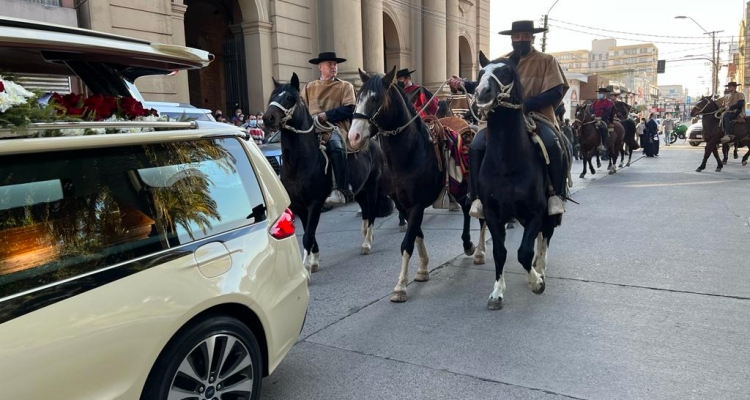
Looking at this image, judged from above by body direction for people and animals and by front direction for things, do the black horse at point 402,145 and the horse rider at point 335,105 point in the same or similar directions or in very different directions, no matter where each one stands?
same or similar directions

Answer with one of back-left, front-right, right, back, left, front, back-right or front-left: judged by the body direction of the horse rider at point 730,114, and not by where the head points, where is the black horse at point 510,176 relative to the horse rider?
front-left

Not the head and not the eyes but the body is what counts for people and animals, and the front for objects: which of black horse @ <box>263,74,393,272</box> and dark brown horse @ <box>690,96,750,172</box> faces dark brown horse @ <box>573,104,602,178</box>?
dark brown horse @ <box>690,96,750,172</box>

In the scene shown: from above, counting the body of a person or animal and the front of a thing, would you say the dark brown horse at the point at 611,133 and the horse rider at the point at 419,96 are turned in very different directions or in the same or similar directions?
same or similar directions

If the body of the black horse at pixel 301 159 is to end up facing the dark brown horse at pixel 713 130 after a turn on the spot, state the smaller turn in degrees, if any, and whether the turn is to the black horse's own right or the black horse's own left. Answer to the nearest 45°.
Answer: approximately 180°

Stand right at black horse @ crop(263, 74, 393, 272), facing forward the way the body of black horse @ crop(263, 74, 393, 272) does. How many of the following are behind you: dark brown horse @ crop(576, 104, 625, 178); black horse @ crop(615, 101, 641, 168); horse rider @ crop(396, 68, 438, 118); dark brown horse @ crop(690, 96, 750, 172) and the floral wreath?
4

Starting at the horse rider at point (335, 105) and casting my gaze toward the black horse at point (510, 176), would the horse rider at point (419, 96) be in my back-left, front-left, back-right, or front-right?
front-left

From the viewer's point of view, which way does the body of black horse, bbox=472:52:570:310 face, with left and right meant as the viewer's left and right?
facing the viewer

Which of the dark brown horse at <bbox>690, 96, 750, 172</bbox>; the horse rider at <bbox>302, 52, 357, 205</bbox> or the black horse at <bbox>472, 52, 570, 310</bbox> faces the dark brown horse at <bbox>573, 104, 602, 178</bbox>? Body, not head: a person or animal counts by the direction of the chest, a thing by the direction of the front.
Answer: the dark brown horse at <bbox>690, 96, 750, 172</bbox>

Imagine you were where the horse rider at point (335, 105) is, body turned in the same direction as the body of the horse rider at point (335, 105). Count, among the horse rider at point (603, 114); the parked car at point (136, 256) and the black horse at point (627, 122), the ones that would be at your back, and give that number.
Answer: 2

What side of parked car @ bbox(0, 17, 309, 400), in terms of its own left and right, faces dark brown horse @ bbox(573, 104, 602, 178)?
back

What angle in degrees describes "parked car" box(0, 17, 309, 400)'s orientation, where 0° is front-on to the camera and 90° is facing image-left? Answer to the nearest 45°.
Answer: approximately 45°

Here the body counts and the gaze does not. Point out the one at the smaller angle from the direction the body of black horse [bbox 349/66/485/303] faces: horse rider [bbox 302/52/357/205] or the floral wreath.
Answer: the floral wreath

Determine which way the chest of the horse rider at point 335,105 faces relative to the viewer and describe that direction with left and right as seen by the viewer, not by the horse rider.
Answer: facing the viewer and to the left of the viewer

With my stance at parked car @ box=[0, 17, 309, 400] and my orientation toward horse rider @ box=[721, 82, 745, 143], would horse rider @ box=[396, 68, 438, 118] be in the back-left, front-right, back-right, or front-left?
front-left
